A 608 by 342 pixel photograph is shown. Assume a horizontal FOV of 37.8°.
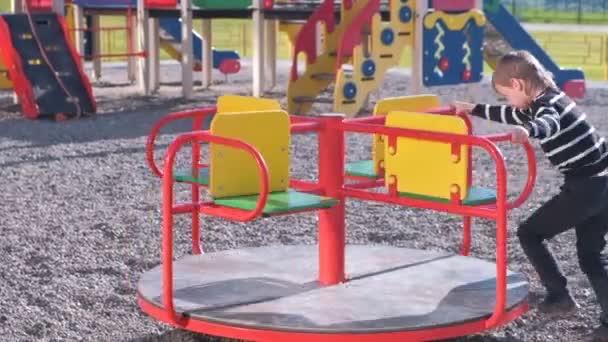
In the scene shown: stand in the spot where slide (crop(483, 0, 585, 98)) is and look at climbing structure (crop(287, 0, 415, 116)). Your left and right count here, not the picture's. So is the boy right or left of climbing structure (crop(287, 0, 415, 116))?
left

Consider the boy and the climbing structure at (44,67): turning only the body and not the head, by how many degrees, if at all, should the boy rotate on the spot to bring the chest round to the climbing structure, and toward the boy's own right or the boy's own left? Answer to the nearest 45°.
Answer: approximately 45° to the boy's own right

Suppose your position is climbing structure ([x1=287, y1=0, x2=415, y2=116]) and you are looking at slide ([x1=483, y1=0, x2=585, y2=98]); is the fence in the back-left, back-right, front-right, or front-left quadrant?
front-left

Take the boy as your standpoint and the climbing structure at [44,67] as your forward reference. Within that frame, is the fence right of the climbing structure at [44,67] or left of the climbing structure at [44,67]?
right

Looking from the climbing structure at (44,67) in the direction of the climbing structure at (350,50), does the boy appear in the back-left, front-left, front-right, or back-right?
front-right

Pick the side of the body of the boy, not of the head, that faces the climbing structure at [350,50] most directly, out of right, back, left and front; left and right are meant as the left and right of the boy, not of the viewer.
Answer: right

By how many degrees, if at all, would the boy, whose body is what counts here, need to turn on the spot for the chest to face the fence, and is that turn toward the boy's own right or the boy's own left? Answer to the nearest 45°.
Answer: approximately 90° to the boy's own right

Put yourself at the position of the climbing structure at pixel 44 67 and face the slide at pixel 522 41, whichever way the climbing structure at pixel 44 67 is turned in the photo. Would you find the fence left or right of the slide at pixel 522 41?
left

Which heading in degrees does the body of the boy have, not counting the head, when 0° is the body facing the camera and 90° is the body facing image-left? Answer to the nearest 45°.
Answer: approximately 90°

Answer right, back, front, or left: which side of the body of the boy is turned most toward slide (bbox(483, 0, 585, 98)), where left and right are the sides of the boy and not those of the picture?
right
